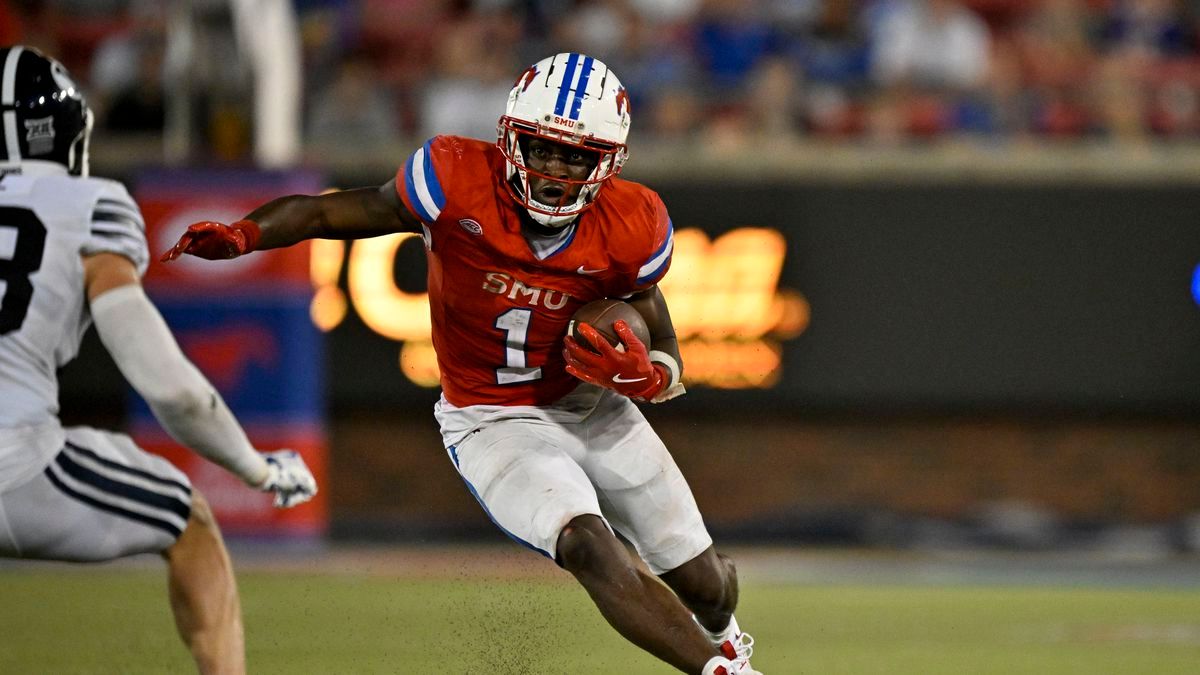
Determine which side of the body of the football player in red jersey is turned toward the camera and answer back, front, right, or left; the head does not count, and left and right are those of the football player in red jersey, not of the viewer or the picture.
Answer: front

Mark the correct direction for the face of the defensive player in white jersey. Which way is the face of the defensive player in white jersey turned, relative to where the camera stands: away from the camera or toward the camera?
away from the camera

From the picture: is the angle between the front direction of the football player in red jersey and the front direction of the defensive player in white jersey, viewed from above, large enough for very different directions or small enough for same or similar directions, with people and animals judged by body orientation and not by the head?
very different directions

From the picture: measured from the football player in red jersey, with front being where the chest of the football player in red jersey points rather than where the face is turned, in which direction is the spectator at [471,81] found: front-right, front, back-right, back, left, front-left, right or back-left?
back

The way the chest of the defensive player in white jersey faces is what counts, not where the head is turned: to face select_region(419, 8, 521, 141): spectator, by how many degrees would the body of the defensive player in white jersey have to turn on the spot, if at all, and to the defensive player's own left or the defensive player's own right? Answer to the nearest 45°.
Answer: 0° — they already face them

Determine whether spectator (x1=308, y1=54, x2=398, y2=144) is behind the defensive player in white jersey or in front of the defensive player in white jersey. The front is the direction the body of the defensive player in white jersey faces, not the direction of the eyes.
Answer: in front

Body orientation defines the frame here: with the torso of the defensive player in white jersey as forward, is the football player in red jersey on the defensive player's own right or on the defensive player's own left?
on the defensive player's own right

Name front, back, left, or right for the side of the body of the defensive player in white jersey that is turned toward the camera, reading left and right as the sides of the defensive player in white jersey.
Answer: back

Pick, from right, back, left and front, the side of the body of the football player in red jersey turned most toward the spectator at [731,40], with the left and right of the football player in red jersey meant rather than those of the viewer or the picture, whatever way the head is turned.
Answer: back

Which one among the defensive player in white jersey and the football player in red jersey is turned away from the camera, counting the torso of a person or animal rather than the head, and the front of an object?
the defensive player in white jersey

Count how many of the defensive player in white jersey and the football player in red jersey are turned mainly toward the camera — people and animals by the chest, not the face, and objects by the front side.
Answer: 1
